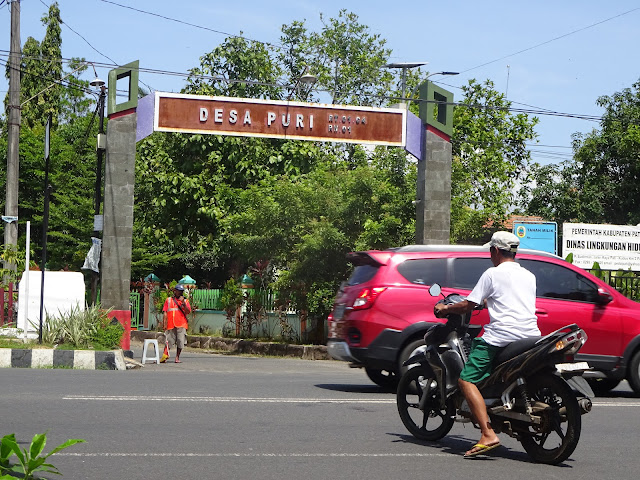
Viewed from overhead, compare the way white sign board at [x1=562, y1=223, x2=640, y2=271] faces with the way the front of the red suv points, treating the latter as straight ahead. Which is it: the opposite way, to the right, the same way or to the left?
to the right

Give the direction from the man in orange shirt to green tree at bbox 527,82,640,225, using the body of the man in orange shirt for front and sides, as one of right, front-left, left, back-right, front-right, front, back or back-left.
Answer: back-left

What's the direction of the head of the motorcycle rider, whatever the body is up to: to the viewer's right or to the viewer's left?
to the viewer's left

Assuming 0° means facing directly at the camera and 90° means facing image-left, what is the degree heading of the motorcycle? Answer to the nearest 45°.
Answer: approximately 135°

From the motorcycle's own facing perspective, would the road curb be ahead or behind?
ahead

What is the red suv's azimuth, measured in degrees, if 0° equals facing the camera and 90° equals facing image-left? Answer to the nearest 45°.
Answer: approximately 270°

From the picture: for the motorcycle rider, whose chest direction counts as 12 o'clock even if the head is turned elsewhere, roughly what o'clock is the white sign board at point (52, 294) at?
The white sign board is roughly at 12 o'clock from the motorcycle rider.

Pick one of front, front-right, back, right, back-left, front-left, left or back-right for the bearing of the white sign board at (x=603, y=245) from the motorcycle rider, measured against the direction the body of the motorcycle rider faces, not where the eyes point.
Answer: front-right

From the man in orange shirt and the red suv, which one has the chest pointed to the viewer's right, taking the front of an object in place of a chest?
the red suv

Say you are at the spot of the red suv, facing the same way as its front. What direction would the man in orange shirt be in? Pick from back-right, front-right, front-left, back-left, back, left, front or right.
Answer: back-left

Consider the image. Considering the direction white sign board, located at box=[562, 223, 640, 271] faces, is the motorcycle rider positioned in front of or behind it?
in front

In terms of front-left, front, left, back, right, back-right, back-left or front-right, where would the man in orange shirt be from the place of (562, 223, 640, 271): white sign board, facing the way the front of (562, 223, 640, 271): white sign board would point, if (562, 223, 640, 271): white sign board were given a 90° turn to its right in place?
front-left

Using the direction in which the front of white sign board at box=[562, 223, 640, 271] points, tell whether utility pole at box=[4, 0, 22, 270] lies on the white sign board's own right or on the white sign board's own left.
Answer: on the white sign board's own right

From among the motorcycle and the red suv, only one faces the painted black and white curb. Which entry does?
the motorcycle

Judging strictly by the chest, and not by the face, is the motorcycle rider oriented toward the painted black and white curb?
yes

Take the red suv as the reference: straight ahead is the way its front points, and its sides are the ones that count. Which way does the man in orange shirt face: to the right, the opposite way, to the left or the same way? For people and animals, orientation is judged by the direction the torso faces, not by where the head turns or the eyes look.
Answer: to the right

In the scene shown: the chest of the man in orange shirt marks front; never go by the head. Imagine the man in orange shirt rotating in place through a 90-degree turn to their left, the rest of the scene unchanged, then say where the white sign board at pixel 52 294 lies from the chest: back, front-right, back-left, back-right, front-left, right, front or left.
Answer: back

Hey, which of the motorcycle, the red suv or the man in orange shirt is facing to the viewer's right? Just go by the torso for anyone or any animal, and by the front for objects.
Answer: the red suv
